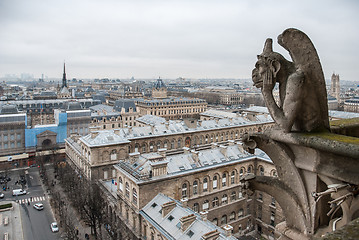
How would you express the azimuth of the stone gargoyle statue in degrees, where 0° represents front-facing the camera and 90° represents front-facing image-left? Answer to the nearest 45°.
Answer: approximately 90°
